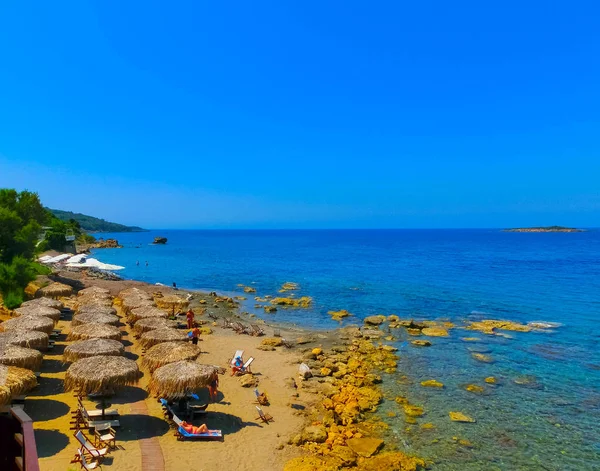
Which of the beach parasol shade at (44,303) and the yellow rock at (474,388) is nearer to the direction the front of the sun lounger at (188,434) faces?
the yellow rock

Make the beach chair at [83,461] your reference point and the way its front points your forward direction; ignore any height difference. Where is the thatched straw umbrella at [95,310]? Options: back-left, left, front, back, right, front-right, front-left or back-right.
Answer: left

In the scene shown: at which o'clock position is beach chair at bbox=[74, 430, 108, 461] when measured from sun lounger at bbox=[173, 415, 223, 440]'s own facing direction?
The beach chair is roughly at 5 o'clock from the sun lounger.

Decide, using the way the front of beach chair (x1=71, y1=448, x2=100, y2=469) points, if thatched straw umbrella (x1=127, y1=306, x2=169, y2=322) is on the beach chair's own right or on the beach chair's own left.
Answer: on the beach chair's own left

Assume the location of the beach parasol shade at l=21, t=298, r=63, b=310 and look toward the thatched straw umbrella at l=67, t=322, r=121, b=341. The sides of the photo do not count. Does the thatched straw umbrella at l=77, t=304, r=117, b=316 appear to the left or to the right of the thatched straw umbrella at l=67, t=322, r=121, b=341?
left

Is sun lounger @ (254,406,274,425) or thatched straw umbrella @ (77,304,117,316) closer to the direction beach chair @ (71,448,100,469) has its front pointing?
the sun lounger

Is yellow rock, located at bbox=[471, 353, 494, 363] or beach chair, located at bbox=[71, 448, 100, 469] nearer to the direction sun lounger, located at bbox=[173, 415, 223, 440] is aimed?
the yellow rock

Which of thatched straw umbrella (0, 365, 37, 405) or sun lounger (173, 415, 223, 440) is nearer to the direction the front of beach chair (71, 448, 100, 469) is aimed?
the sun lounger

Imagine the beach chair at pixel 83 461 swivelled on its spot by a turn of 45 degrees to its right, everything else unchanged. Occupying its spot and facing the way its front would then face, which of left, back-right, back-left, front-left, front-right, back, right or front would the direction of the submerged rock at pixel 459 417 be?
front-left

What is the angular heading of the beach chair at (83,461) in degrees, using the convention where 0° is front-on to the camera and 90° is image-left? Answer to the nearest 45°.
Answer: approximately 270°

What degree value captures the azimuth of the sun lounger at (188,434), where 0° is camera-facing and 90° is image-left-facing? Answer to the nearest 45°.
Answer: approximately 270°

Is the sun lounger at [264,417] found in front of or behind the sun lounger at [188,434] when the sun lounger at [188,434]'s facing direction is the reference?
in front

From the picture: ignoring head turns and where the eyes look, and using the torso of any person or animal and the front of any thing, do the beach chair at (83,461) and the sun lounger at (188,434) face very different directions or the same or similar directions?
same or similar directions

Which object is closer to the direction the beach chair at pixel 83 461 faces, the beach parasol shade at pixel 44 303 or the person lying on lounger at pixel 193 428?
the person lying on lounger

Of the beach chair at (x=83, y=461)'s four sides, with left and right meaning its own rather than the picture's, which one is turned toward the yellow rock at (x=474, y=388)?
front

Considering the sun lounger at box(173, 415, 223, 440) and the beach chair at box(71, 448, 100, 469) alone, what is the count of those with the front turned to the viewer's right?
2

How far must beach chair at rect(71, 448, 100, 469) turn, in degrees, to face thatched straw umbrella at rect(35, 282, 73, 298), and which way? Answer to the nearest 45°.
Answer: approximately 90° to its left
